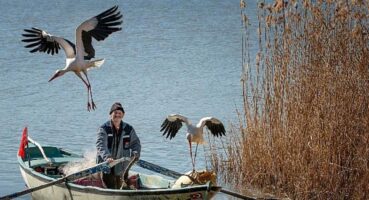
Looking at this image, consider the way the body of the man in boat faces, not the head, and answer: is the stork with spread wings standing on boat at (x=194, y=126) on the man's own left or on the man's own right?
on the man's own left

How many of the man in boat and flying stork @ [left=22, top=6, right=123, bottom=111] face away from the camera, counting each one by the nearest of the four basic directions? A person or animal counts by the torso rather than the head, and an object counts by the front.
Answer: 0

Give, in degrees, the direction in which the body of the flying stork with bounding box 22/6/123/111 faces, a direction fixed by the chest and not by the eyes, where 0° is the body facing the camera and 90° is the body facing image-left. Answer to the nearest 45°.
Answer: approximately 45°

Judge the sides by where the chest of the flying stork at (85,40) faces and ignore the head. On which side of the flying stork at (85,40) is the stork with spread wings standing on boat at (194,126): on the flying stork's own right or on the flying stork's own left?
on the flying stork's own left

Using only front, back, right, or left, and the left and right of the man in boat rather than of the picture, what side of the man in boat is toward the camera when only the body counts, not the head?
front

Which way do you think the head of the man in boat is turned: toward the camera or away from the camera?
toward the camera
